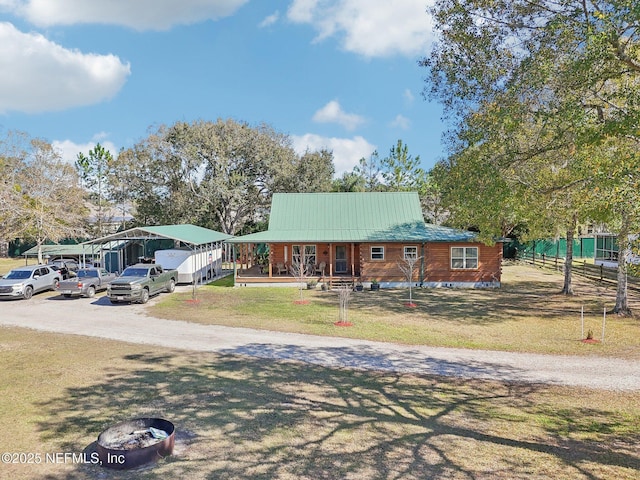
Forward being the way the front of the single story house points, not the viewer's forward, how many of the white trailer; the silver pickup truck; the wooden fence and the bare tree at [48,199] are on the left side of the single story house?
1

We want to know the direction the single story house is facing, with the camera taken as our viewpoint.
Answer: facing the viewer

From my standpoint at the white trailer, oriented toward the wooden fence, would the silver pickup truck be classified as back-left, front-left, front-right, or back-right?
back-right

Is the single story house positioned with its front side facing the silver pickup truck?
no

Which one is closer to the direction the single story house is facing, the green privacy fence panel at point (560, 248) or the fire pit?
the fire pit

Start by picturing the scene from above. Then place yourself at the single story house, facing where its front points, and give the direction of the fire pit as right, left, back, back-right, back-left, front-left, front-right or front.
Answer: front

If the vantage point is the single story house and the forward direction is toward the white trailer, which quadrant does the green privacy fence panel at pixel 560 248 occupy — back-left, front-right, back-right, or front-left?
back-right

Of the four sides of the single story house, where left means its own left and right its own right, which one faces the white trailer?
right

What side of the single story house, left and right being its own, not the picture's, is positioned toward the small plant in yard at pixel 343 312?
front

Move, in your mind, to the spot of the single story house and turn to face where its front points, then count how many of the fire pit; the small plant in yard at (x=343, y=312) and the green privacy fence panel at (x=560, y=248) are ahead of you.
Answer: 2

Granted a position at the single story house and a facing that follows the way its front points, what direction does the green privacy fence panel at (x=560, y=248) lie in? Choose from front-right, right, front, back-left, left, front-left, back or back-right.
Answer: back-left

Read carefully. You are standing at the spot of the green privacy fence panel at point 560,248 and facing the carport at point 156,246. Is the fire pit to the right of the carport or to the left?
left

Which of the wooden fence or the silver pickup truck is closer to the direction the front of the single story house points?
the silver pickup truck

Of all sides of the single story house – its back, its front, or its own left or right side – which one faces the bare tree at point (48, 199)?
right
